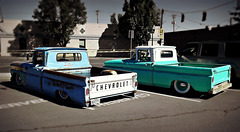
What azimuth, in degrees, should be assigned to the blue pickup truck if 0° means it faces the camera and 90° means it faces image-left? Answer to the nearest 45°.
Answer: approximately 135°

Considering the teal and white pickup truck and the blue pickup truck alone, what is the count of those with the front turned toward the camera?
0

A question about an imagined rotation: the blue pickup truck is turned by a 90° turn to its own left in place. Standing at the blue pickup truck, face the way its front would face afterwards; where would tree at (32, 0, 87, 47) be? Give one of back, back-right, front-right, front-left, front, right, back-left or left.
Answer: back-right

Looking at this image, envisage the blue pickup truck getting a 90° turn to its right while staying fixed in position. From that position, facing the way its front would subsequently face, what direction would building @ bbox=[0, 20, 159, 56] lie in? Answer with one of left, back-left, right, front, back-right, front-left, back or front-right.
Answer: front-left
